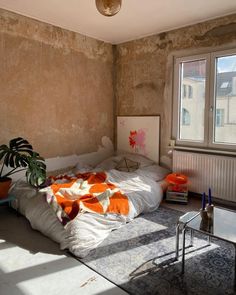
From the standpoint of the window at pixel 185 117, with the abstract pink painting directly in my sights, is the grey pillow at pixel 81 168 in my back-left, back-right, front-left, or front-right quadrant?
front-left

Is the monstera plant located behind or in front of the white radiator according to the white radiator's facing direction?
in front

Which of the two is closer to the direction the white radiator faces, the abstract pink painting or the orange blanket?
the orange blanket

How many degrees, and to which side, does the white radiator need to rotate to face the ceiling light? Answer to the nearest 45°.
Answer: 0° — it already faces it

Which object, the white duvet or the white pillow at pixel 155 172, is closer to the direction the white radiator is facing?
the white duvet

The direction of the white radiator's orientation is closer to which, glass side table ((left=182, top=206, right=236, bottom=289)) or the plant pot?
the plant pot

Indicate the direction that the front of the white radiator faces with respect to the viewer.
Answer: facing the viewer and to the left of the viewer

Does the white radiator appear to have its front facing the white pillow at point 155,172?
no

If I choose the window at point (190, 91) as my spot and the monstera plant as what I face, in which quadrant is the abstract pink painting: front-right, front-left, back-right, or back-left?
front-right

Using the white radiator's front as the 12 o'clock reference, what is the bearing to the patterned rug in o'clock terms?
The patterned rug is roughly at 11 o'clock from the white radiator.

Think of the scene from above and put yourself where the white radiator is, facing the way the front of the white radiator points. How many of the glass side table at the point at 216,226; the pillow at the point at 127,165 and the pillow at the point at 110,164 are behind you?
0

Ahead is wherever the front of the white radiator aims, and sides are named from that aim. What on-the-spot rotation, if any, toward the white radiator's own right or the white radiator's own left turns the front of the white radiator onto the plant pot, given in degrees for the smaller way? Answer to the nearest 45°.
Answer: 0° — it already faces it

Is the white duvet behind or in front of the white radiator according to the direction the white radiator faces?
in front

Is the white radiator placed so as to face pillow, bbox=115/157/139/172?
no

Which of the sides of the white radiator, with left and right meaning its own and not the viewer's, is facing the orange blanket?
front
